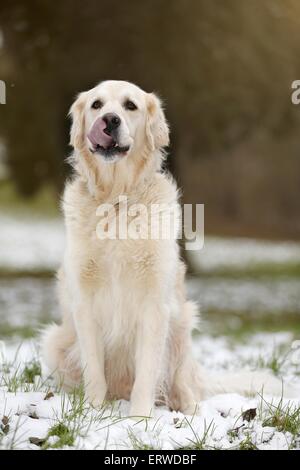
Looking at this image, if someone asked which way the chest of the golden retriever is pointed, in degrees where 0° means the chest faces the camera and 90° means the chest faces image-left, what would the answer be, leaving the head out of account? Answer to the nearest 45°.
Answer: approximately 0°
